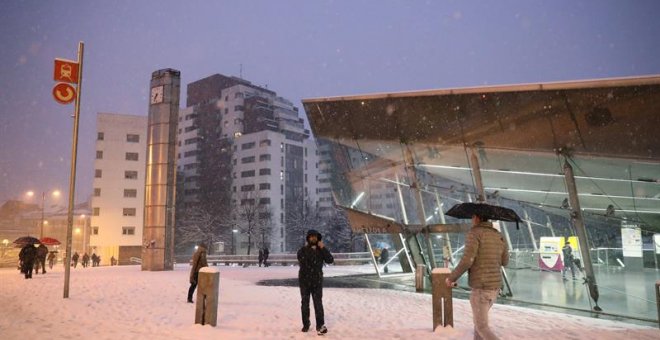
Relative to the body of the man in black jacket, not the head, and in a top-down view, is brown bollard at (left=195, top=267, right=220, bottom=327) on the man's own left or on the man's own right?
on the man's own right

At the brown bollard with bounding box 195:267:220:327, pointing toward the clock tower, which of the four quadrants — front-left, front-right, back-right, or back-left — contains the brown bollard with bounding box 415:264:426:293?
front-right

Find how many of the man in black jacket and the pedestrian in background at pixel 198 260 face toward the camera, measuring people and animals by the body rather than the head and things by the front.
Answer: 1

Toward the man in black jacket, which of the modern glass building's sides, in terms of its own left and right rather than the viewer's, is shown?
front

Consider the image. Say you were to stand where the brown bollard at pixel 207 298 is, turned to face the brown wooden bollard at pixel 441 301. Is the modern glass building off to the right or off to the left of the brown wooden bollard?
left

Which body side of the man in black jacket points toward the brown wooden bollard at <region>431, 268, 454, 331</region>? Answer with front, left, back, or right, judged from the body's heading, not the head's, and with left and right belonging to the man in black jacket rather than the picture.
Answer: left

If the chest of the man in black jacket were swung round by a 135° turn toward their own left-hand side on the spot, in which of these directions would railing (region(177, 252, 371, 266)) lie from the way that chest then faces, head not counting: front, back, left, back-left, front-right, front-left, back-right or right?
front-left

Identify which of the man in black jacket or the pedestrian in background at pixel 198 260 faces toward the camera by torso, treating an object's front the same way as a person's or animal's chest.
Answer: the man in black jacket

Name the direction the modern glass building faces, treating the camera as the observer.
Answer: facing the viewer and to the left of the viewer

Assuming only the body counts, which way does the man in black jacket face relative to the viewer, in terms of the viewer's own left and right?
facing the viewer

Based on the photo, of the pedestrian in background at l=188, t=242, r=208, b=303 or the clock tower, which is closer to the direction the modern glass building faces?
the pedestrian in background

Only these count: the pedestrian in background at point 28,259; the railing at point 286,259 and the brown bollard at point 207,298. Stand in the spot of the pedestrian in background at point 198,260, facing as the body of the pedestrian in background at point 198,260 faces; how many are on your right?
1

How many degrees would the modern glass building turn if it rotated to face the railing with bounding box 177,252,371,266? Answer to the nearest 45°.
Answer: approximately 90° to its right
